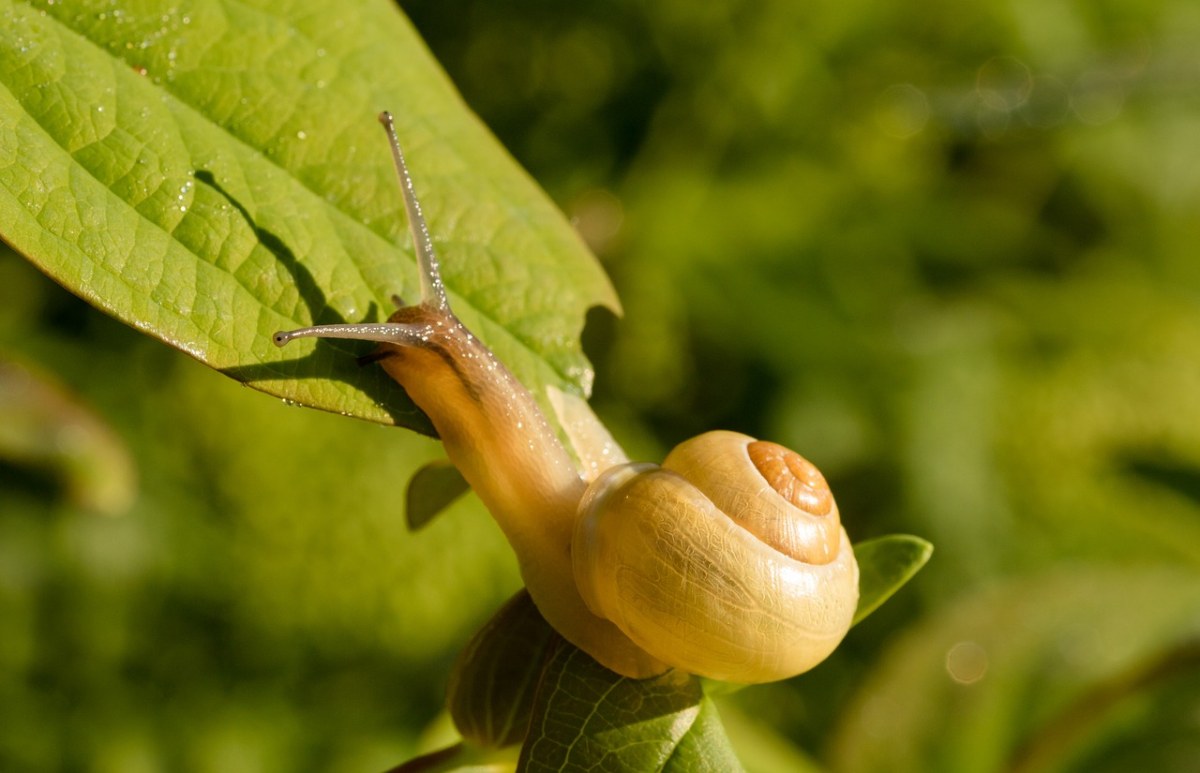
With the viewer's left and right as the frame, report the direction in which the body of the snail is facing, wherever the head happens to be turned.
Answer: facing to the left of the viewer
